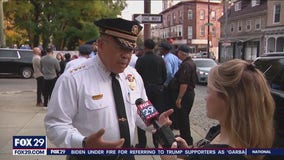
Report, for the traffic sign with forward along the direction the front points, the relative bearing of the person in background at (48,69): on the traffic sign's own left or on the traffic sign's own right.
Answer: on the traffic sign's own right

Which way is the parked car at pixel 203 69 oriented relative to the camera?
toward the camera

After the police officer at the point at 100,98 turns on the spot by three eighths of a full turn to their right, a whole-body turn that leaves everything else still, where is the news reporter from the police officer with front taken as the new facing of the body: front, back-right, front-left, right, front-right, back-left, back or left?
back-left

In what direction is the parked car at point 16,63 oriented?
to the viewer's left

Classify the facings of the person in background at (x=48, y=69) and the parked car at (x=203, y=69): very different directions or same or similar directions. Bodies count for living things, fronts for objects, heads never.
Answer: very different directions

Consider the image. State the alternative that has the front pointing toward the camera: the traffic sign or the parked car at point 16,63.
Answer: the traffic sign

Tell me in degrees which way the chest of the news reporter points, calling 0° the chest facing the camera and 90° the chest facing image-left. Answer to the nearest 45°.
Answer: approximately 135°

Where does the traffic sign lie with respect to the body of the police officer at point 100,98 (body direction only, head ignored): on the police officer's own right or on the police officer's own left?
on the police officer's own left

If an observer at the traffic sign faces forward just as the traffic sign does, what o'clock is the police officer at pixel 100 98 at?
The police officer is roughly at 12 o'clock from the traffic sign.

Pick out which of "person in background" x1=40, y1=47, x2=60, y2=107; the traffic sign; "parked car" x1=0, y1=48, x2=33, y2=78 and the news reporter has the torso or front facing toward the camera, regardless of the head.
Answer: the traffic sign

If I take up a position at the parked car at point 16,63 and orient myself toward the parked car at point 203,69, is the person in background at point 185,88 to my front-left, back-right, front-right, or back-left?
front-right

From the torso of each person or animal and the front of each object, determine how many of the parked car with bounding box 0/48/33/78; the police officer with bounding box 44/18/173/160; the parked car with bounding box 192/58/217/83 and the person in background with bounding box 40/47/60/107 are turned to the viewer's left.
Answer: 1

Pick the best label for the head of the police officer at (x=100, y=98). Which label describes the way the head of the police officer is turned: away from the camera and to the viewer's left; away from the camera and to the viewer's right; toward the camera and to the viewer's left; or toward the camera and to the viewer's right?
toward the camera and to the viewer's right
